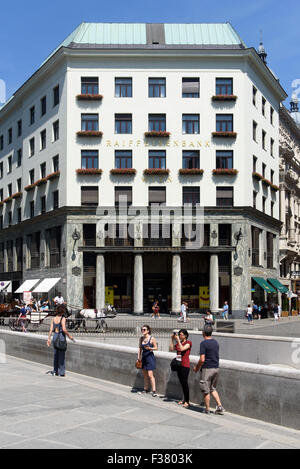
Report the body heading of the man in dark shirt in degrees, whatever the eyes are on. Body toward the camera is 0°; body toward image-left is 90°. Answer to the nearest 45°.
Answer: approximately 135°

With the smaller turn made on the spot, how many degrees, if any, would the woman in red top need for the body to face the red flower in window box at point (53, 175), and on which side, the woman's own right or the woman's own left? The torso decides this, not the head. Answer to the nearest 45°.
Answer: approximately 90° to the woman's own right

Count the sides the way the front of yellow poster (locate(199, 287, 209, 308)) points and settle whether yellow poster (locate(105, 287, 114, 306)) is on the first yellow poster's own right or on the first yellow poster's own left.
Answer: on the first yellow poster's own right

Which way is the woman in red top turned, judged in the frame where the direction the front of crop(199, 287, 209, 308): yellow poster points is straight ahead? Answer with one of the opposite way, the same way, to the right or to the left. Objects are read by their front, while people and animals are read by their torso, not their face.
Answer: to the right

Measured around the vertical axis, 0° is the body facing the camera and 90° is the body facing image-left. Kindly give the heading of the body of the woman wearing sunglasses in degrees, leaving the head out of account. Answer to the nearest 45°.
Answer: approximately 45°

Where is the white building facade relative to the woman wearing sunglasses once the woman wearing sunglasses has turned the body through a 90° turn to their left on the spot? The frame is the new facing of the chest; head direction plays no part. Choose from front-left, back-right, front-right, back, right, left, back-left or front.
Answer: back-left

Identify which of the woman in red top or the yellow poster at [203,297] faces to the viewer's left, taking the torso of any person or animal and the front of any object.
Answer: the woman in red top

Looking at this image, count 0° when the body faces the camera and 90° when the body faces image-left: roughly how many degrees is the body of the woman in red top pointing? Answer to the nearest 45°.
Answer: approximately 90°

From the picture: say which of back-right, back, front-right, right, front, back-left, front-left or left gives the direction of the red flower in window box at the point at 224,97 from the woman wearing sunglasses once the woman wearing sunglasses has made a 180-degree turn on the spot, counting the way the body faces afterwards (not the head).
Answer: front-left

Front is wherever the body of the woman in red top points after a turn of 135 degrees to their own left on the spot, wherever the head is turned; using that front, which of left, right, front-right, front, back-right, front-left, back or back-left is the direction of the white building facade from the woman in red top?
back-left
